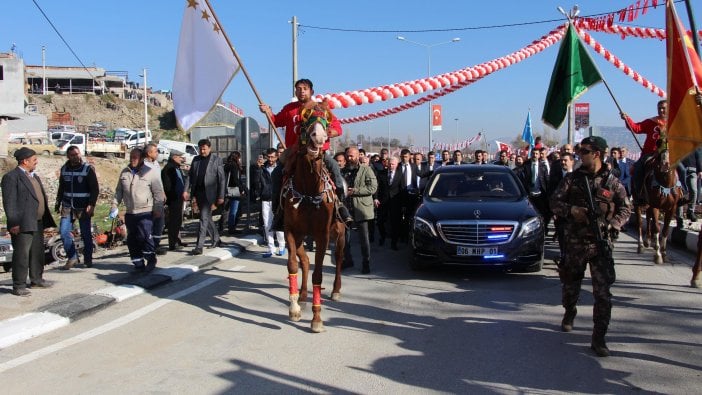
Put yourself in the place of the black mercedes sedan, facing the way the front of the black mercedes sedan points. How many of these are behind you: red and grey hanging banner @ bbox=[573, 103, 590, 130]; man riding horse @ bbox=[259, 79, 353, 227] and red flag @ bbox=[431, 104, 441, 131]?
2

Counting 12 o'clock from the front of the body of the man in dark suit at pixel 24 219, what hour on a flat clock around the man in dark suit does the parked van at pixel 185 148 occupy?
The parked van is roughly at 8 o'clock from the man in dark suit.

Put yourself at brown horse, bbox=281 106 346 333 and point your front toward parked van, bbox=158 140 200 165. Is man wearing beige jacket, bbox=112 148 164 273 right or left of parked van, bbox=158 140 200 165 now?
left

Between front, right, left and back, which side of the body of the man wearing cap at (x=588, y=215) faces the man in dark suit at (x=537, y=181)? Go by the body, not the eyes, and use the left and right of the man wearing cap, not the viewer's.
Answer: back

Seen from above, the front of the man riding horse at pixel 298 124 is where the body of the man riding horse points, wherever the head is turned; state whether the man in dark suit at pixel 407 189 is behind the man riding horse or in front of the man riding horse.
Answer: behind

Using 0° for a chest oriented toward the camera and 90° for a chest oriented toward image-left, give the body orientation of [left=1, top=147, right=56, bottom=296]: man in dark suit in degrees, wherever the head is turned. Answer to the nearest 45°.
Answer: approximately 315°

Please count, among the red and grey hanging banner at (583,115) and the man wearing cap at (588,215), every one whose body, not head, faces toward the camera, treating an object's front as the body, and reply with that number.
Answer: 2

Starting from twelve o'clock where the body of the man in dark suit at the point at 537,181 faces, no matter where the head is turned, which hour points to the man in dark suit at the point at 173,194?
the man in dark suit at the point at 173,194 is roughly at 2 o'clock from the man in dark suit at the point at 537,181.

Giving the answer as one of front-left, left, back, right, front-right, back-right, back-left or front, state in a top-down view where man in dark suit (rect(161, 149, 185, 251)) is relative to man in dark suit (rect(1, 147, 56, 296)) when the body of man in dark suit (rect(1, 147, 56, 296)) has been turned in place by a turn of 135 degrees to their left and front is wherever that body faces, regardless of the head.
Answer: front-right

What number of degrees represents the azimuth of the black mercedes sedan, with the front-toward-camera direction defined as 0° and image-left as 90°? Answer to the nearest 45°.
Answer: approximately 0°

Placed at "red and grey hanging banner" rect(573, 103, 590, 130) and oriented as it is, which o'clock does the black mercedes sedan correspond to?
The black mercedes sedan is roughly at 12 o'clock from the red and grey hanging banner.

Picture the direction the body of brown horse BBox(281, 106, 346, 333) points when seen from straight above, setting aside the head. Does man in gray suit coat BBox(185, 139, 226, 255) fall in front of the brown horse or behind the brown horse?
behind
